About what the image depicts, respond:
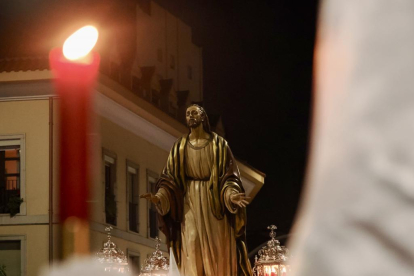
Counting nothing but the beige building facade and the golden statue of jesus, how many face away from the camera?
0

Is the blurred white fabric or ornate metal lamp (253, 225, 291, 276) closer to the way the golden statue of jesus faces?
the blurred white fabric

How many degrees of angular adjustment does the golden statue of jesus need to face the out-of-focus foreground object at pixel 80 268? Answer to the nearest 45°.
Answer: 0° — it already faces it

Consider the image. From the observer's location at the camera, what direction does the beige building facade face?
facing the viewer and to the right of the viewer

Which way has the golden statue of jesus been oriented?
toward the camera

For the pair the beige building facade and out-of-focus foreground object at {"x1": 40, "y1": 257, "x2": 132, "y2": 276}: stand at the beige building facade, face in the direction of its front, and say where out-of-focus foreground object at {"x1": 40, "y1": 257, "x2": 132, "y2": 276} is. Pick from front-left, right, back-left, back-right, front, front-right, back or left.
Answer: front-right

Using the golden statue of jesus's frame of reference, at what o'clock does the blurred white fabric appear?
The blurred white fabric is roughly at 12 o'clock from the golden statue of jesus.

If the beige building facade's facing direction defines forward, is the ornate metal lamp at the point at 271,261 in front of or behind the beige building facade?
in front

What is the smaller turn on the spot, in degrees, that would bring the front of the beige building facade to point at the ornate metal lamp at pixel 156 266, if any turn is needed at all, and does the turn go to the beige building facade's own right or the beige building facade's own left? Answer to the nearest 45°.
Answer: approximately 45° to the beige building facade's own right
